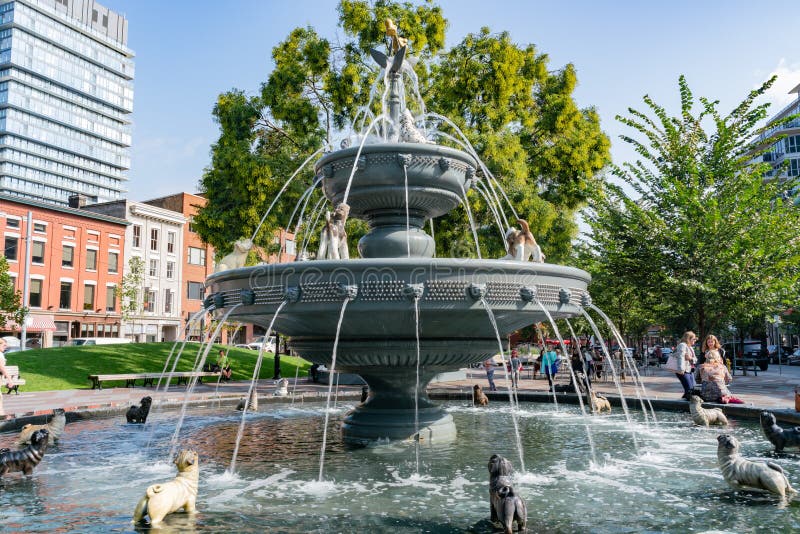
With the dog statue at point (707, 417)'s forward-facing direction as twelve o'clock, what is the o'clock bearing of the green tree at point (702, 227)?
The green tree is roughly at 3 o'clock from the dog statue.

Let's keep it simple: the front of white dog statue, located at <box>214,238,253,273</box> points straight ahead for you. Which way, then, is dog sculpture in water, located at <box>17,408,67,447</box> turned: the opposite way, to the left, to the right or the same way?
the same way

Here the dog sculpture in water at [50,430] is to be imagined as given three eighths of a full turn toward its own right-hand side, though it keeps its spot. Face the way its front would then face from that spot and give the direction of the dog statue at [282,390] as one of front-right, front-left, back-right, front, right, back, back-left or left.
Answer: back

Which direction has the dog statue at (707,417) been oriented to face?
to the viewer's left

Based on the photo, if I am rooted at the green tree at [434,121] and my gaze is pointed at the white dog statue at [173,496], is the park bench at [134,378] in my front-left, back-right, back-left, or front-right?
front-right

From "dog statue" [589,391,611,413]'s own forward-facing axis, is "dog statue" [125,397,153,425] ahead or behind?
ahead

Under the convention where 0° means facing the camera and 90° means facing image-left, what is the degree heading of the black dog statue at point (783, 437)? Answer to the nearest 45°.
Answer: approximately 90°

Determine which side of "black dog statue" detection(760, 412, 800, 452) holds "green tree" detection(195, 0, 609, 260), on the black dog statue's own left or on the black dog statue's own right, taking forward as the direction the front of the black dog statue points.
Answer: on the black dog statue's own right

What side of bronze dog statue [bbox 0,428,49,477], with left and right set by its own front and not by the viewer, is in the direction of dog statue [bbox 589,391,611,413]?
front

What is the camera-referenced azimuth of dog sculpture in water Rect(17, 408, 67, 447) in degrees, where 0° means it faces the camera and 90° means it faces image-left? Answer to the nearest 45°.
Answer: approximately 270°

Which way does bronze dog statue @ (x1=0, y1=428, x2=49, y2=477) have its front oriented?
to the viewer's right

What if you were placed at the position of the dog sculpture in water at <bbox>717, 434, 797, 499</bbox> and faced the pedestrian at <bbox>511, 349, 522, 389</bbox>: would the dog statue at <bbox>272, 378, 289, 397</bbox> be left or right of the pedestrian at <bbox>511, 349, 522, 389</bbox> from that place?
left
